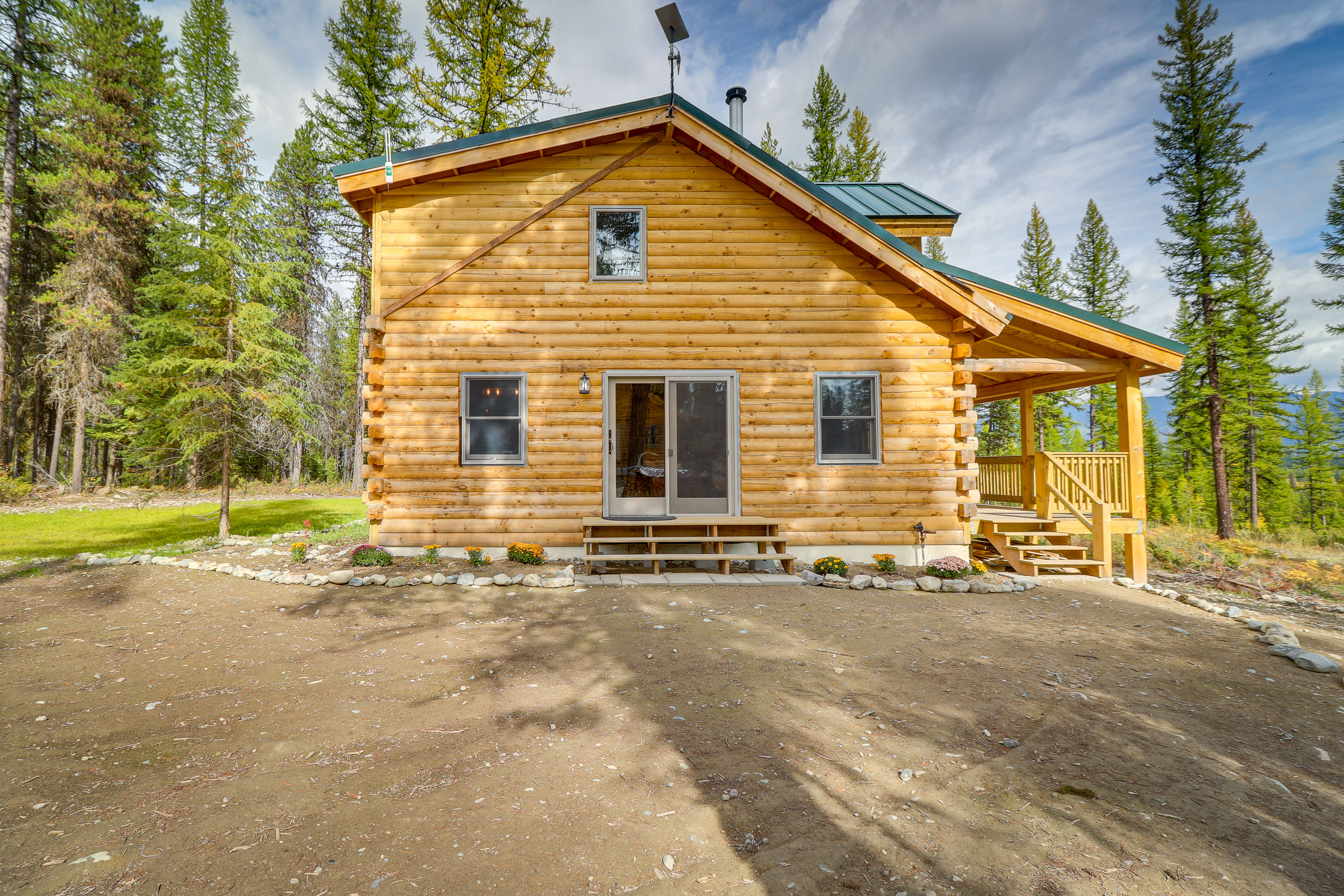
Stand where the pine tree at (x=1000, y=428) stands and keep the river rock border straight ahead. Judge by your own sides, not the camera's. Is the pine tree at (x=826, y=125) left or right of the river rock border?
right

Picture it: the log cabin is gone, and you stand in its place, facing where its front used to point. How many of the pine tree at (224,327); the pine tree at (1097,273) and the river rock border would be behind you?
1

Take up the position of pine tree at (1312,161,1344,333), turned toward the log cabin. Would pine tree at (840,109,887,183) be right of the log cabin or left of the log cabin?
right

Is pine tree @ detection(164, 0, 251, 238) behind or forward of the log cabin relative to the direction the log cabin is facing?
behind

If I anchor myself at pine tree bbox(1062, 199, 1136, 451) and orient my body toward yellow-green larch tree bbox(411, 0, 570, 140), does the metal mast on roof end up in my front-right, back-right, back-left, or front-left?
front-left
